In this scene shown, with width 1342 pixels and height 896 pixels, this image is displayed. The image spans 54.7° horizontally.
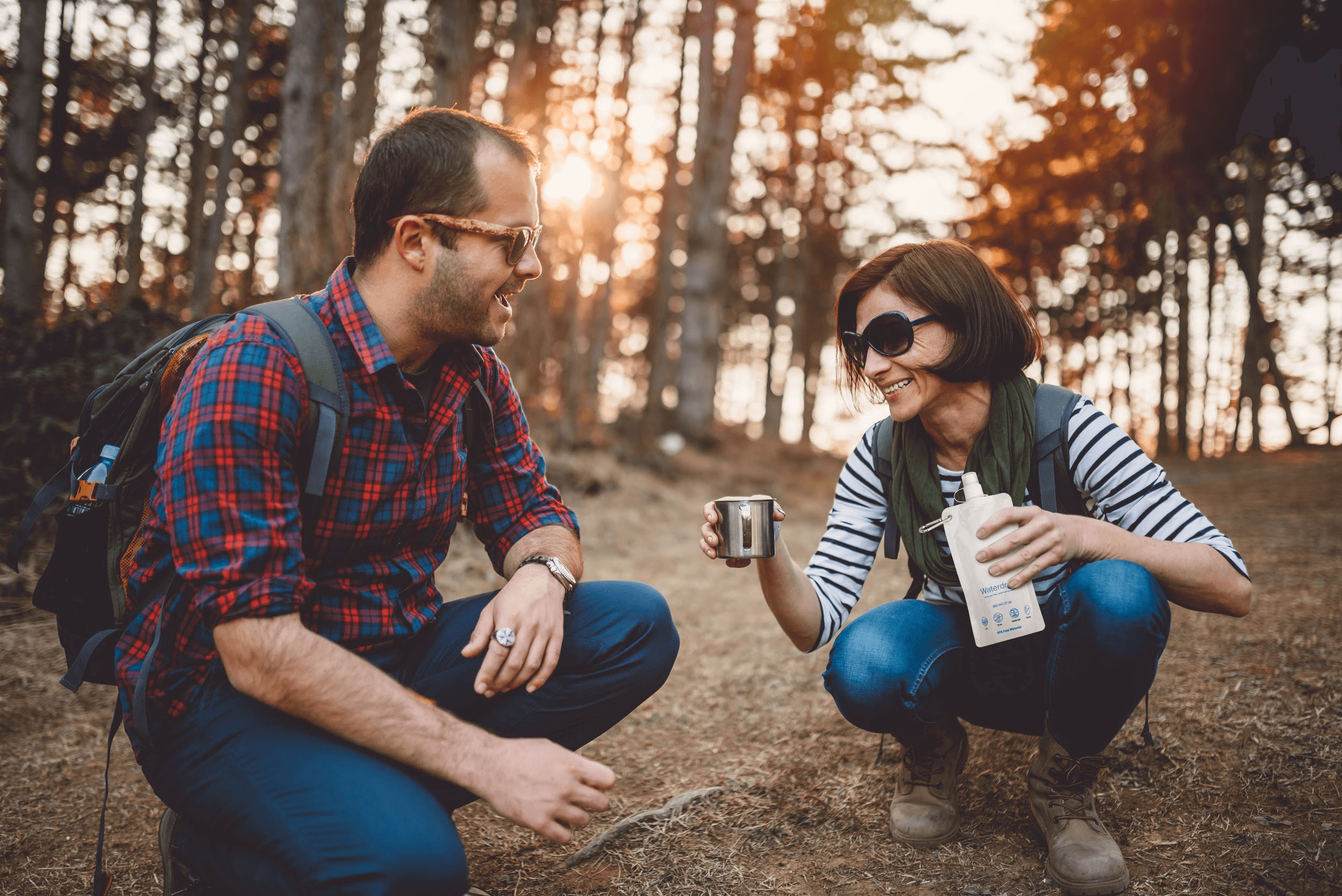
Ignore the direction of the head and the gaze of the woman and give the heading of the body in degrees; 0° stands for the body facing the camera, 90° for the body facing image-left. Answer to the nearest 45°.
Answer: approximately 0°

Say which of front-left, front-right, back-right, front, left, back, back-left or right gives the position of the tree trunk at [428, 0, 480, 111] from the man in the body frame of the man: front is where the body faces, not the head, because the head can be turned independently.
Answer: back-left

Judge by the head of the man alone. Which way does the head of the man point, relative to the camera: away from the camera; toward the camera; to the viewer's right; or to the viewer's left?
to the viewer's right

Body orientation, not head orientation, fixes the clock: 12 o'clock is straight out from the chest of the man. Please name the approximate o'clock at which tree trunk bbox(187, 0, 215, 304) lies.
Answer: The tree trunk is roughly at 7 o'clock from the man.

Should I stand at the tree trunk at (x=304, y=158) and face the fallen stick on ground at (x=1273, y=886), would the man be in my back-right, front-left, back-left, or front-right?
front-right

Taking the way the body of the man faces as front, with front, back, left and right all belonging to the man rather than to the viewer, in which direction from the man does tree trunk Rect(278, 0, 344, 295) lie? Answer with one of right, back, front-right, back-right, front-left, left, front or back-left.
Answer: back-left

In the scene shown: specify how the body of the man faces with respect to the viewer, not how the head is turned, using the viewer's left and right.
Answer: facing the viewer and to the right of the viewer
